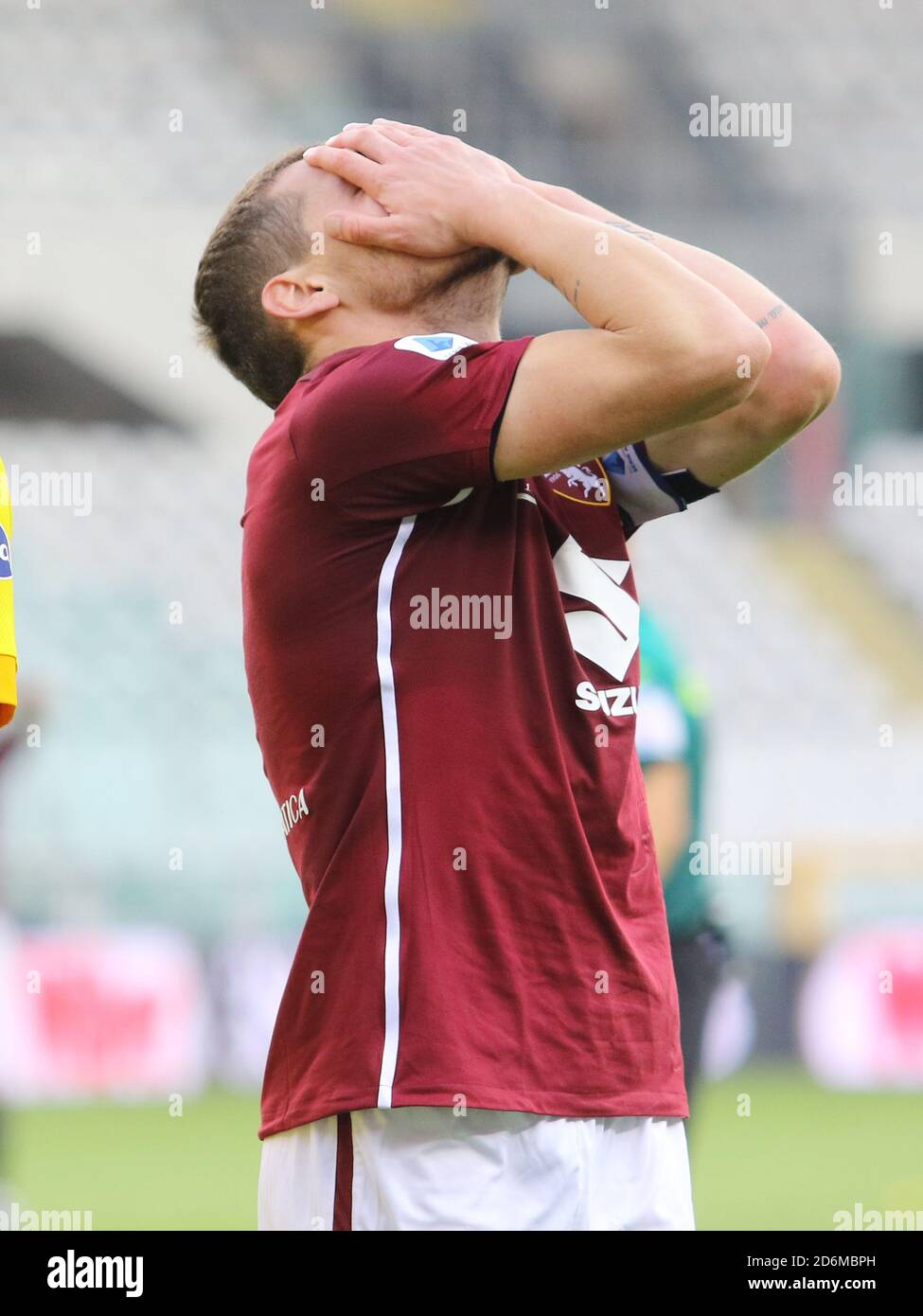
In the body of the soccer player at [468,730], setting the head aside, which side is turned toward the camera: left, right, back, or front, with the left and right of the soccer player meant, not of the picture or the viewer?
right
